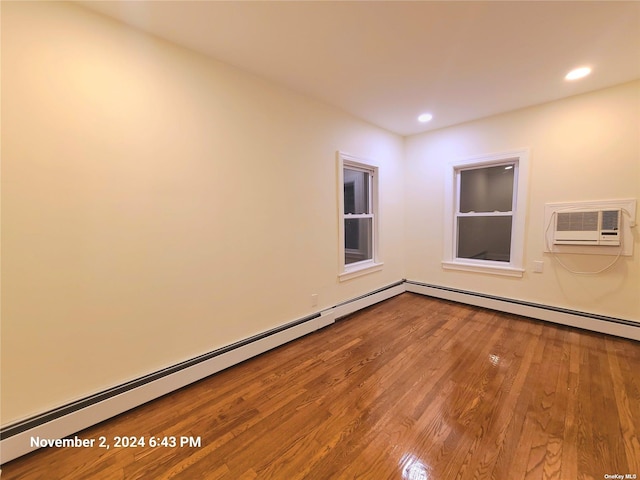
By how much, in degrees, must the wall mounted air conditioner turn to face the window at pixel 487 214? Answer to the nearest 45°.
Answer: approximately 90° to its right

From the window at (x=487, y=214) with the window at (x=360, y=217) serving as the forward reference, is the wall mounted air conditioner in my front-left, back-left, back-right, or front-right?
back-left

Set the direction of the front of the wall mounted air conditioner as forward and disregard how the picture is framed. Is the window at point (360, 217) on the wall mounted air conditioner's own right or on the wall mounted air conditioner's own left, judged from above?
on the wall mounted air conditioner's own right

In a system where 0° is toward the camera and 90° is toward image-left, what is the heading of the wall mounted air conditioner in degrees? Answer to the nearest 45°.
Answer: approximately 0°
